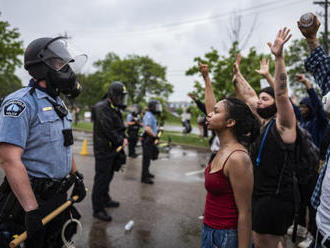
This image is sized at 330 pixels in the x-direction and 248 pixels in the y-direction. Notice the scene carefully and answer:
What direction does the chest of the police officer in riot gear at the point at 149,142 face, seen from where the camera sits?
to the viewer's right

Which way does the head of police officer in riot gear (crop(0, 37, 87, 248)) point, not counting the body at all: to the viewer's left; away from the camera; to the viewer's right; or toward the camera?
to the viewer's right

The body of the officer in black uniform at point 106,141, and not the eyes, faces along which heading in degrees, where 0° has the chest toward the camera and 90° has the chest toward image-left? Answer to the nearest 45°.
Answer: approximately 270°

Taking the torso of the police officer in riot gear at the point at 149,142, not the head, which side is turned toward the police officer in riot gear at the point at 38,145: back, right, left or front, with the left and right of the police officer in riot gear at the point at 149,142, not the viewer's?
right

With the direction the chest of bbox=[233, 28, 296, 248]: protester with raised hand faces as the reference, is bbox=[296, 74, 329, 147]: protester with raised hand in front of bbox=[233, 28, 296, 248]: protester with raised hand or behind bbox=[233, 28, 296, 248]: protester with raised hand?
behind

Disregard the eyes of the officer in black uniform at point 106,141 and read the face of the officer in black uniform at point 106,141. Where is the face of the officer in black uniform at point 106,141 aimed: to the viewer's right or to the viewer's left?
to the viewer's right

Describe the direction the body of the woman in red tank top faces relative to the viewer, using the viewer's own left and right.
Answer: facing to the left of the viewer

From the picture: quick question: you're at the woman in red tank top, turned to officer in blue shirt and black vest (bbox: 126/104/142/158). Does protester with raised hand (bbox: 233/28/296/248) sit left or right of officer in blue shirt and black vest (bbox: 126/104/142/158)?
right
